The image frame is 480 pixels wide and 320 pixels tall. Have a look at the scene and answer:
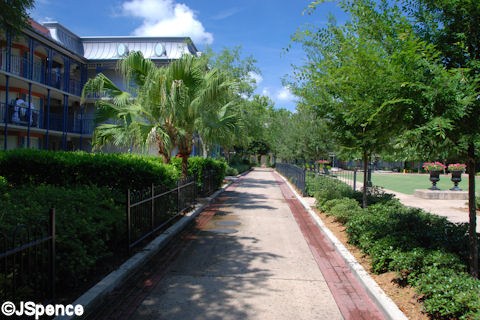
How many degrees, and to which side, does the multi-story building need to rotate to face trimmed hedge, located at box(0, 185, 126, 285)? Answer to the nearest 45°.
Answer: approximately 45° to its right

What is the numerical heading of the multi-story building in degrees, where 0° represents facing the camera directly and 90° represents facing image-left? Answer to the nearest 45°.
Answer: approximately 315°

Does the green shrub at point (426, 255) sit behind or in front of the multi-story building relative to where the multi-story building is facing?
in front

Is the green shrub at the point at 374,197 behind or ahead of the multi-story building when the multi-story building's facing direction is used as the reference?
ahead

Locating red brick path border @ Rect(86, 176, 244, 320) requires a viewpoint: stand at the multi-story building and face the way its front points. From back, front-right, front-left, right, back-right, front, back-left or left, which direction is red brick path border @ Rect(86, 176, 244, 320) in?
front-right

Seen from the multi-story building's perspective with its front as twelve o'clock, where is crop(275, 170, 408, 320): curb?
The curb is roughly at 1 o'clock from the multi-story building.

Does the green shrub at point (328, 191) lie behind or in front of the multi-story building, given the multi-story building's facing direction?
in front

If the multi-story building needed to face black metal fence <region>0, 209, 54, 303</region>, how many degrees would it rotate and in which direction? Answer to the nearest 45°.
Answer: approximately 45° to its right
